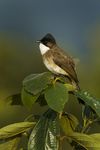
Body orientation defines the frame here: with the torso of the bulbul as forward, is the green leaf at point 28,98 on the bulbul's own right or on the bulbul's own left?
on the bulbul's own left

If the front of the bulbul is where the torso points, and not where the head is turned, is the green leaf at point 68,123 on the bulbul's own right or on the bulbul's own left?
on the bulbul's own left

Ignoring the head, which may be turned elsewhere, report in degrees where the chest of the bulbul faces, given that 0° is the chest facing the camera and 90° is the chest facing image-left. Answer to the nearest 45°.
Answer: approximately 90°

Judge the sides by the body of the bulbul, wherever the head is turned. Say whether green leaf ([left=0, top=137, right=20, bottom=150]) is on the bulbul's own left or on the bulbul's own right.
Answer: on the bulbul's own left
